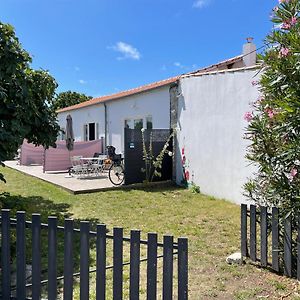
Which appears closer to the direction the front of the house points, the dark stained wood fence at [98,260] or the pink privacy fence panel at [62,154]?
the dark stained wood fence

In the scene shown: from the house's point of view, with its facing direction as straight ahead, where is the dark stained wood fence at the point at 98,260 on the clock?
The dark stained wood fence is roughly at 11 o'clock from the house.

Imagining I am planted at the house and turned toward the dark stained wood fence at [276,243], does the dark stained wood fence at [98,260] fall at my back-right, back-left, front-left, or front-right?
front-right

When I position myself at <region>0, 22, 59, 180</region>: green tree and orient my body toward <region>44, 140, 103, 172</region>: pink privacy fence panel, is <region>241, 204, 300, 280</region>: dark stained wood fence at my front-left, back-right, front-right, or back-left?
back-right

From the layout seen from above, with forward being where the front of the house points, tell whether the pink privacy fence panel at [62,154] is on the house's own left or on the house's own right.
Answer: on the house's own right

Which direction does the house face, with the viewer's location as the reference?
facing the viewer and to the left of the viewer

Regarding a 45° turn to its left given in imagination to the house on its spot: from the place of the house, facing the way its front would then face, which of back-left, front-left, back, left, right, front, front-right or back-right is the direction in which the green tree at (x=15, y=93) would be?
front-right

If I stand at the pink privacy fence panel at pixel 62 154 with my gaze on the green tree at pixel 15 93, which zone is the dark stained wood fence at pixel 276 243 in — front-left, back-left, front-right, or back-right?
front-left

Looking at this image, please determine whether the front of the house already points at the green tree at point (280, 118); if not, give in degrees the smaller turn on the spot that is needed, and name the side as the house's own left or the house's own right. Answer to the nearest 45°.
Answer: approximately 45° to the house's own left

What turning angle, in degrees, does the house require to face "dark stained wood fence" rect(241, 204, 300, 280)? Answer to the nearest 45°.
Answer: approximately 45° to its left
